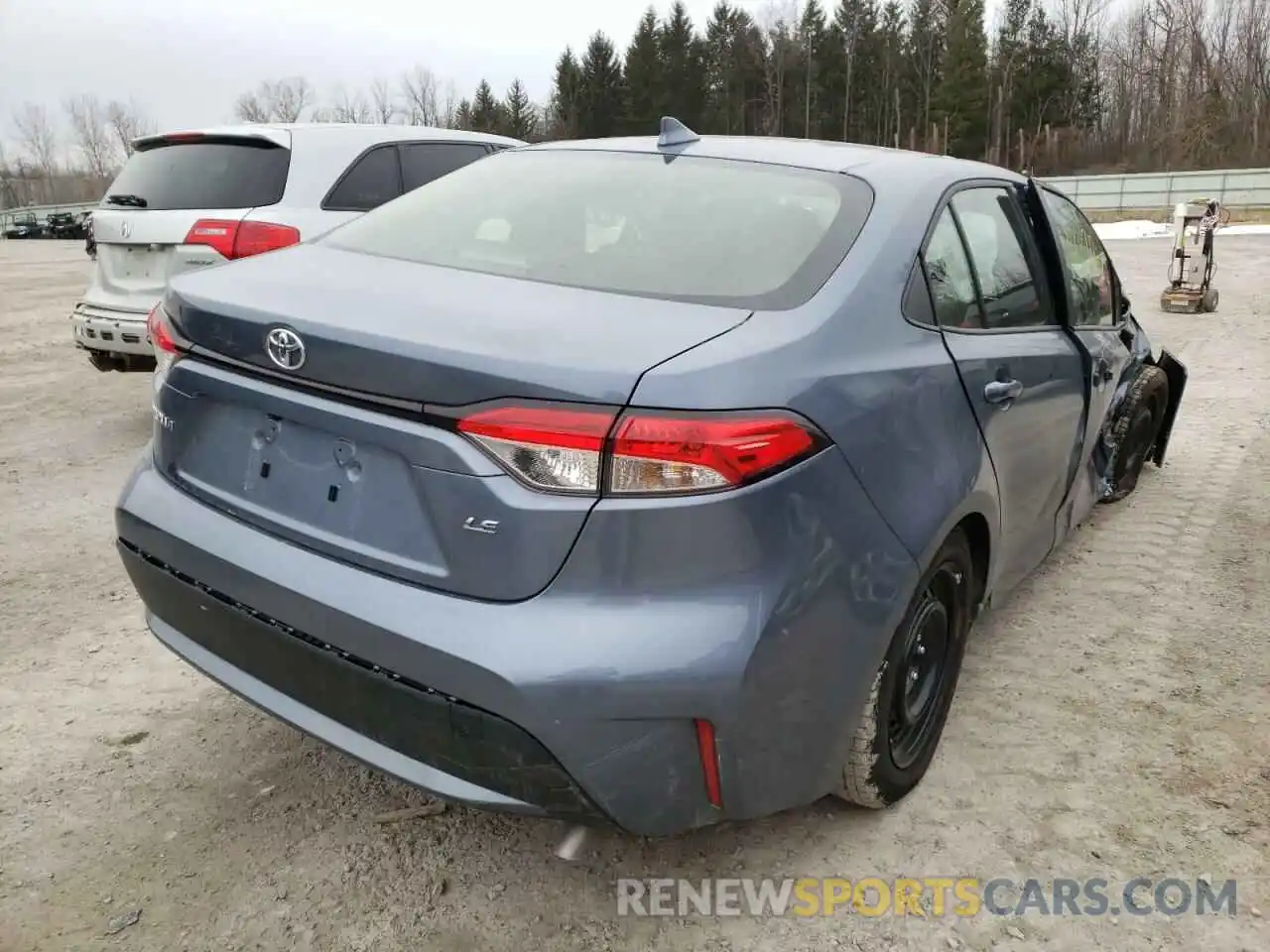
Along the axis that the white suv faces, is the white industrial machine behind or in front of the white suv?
in front

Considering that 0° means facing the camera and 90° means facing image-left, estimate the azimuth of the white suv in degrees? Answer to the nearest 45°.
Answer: approximately 225°
